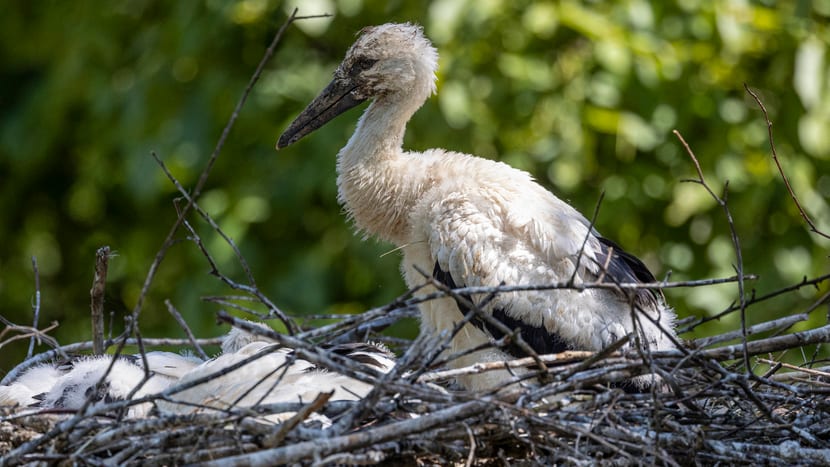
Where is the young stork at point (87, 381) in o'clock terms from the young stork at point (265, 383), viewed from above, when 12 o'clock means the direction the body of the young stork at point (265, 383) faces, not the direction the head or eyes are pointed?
the young stork at point (87, 381) is roughly at 1 o'clock from the young stork at point (265, 383).

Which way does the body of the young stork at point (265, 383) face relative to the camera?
to the viewer's left
